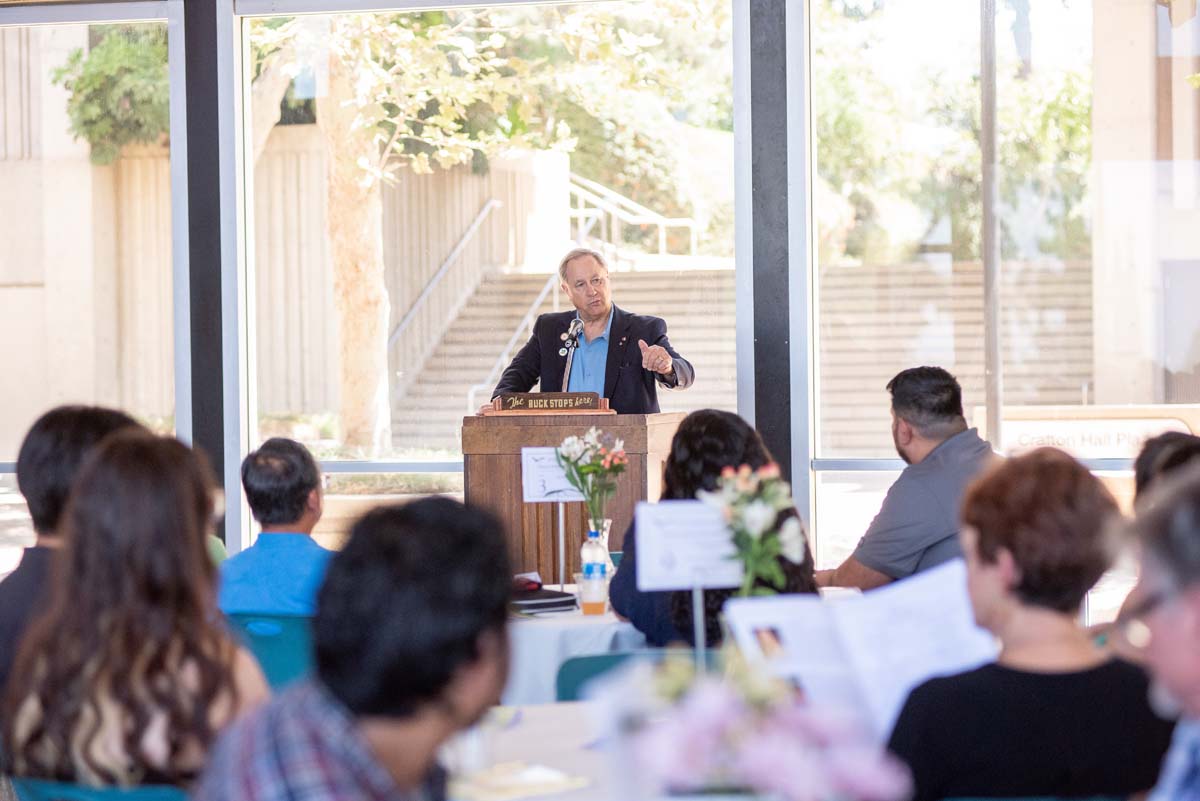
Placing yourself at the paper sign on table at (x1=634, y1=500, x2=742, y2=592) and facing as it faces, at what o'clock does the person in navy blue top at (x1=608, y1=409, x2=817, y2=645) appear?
The person in navy blue top is roughly at 6 o'clock from the paper sign on table.

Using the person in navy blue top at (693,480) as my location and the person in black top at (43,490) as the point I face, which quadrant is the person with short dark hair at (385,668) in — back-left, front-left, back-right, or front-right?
front-left

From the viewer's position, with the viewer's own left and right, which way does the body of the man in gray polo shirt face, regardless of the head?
facing away from the viewer and to the left of the viewer

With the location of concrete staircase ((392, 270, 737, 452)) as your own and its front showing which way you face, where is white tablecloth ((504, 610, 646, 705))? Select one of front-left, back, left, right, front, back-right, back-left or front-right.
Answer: front

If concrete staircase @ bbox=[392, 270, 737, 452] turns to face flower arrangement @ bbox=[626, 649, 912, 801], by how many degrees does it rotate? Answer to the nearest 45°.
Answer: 0° — it already faces it

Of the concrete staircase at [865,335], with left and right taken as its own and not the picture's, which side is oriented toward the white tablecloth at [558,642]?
front

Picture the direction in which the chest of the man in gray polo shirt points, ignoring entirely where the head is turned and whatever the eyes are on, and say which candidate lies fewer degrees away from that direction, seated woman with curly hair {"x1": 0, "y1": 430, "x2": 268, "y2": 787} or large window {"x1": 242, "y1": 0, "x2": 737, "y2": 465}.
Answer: the large window

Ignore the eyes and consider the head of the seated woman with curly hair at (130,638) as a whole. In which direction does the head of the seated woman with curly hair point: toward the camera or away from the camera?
away from the camera

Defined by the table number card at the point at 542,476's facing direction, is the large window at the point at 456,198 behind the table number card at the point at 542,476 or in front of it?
behind

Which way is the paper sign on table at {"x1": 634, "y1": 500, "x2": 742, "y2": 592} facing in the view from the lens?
facing the viewer

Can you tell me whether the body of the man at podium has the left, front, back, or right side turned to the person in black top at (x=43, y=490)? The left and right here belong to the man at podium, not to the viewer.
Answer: front
